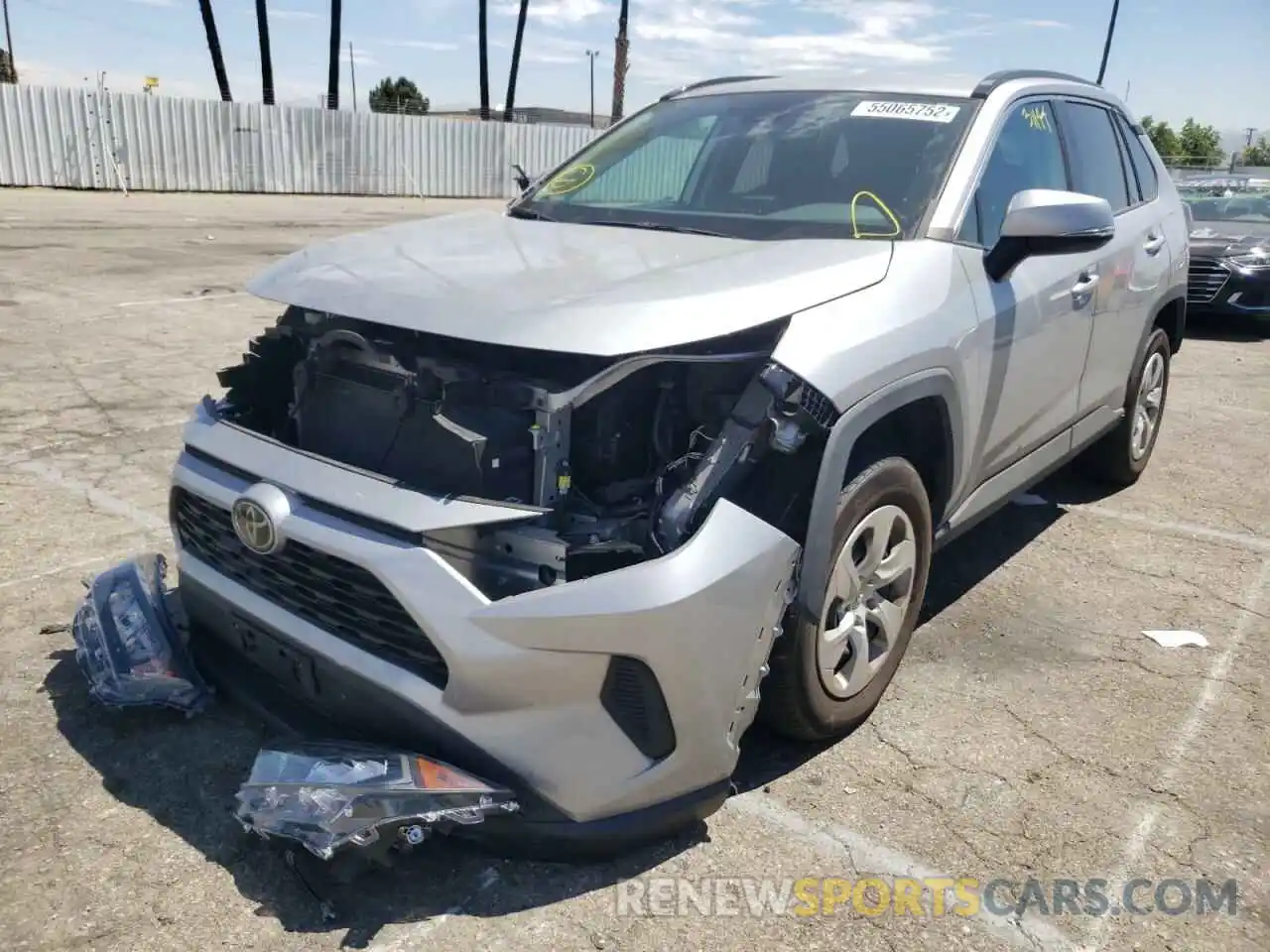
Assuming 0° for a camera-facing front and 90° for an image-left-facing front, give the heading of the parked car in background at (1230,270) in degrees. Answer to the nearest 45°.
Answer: approximately 0°

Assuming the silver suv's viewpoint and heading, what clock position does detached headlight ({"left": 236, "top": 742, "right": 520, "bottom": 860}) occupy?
The detached headlight is roughly at 12 o'clock from the silver suv.

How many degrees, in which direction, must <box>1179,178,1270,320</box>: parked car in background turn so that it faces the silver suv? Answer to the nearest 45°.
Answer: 0° — it already faces it

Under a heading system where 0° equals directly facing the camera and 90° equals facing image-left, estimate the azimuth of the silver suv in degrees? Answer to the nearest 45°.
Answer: approximately 45°

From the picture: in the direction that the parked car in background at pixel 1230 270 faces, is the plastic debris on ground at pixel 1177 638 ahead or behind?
ahead

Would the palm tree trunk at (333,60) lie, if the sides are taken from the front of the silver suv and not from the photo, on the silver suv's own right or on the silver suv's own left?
on the silver suv's own right

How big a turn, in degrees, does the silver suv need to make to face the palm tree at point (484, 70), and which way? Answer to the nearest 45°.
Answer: approximately 135° to its right

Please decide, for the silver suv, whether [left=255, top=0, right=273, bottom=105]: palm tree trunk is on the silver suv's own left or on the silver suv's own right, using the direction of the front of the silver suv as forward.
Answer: on the silver suv's own right

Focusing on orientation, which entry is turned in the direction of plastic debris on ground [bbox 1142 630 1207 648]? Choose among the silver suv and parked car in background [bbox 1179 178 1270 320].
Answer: the parked car in background

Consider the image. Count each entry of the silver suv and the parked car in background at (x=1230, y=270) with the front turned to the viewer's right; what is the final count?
0

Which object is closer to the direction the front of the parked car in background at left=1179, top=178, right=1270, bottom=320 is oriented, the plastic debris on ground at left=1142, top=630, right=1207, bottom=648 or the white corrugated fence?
the plastic debris on ground

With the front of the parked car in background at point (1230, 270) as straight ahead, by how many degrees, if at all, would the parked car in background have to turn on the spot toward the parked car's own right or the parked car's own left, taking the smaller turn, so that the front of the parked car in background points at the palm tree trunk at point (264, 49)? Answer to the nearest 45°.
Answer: approximately 135° to the parked car's own right
